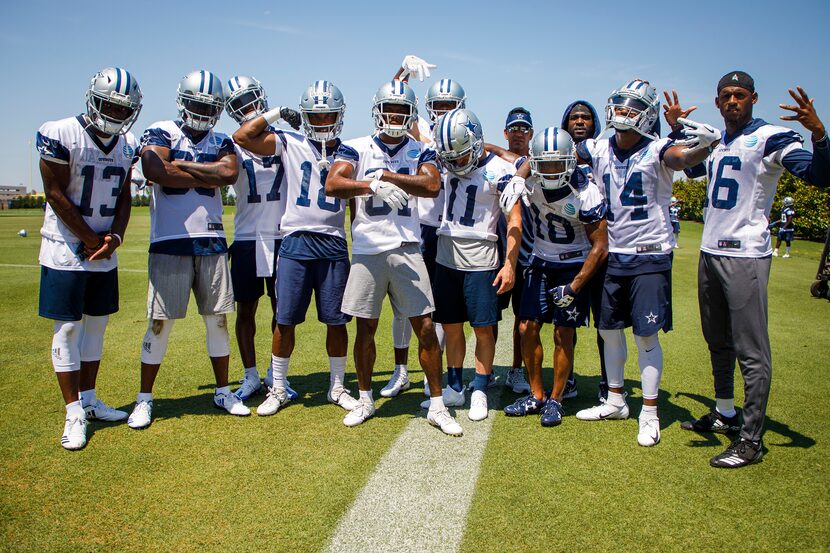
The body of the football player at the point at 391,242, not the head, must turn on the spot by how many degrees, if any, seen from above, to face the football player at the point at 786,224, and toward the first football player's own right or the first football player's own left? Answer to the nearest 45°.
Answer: approximately 135° to the first football player's own left

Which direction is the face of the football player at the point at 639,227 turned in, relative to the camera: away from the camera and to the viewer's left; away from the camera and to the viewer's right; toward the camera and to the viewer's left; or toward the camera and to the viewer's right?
toward the camera and to the viewer's left

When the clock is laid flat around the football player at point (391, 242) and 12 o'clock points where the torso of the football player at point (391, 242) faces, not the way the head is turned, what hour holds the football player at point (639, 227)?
the football player at point (639, 227) is roughly at 9 o'clock from the football player at point (391, 242).

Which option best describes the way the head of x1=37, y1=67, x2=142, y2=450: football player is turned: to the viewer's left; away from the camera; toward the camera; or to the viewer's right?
toward the camera

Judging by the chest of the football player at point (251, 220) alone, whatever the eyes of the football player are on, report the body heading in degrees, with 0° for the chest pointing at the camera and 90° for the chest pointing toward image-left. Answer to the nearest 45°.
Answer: approximately 0°

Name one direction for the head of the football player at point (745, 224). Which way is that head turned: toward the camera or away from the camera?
toward the camera

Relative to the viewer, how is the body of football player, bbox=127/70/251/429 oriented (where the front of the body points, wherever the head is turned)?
toward the camera

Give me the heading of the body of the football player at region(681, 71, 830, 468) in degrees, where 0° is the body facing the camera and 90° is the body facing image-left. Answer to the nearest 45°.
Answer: approximately 45°

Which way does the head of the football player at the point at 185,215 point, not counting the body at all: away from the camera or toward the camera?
toward the camera

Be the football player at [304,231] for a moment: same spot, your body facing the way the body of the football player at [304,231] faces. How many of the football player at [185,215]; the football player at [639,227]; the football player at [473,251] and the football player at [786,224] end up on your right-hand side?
1

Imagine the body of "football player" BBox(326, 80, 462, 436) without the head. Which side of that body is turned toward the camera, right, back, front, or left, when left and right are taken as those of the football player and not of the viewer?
front

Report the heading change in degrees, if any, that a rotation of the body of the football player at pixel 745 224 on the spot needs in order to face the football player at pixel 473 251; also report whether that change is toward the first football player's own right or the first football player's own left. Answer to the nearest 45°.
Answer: approximately 45° to the first football player's own right

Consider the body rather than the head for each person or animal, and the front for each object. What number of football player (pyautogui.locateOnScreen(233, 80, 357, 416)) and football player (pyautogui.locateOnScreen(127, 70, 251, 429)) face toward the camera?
2

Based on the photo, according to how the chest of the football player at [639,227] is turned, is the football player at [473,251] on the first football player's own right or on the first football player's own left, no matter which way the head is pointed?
on the first football player's own right
